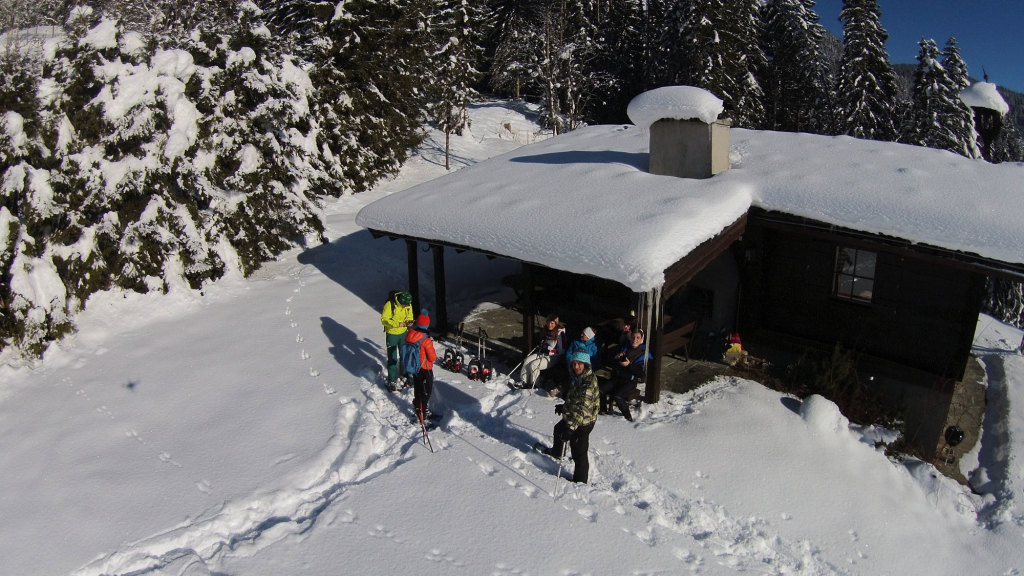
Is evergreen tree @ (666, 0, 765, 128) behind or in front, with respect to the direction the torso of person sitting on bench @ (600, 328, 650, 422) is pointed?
behind

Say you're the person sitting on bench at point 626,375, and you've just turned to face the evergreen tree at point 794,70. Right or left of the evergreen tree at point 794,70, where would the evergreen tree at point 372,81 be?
left

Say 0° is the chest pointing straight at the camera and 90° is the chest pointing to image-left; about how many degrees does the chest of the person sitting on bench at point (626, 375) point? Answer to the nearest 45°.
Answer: approximately 45°

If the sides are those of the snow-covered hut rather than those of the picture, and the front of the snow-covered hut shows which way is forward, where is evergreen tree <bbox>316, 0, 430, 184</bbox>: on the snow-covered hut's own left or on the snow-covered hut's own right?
on the snow-covered hut's own right

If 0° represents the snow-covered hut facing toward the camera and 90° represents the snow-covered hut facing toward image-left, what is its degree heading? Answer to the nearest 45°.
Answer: approximately 45°

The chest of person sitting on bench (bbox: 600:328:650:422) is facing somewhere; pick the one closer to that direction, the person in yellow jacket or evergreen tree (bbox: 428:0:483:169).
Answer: the person in yellow jacket
